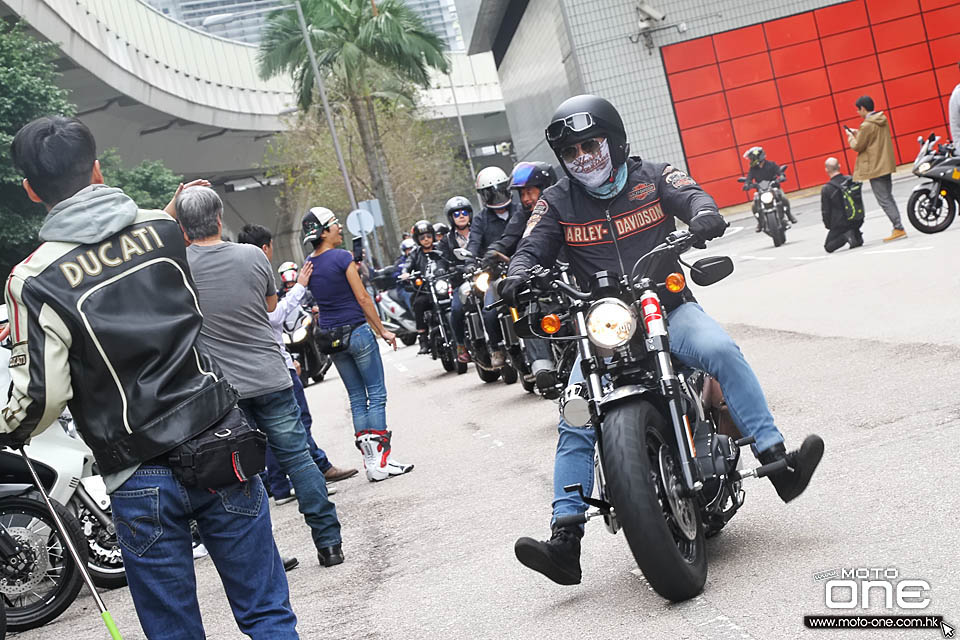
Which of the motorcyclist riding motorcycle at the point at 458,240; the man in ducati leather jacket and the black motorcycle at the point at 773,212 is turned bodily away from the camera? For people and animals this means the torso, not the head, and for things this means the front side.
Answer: the man in ducati leather jacket

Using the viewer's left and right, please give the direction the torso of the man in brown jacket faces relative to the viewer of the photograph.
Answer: facing away from the viewer and to the left of the viewer

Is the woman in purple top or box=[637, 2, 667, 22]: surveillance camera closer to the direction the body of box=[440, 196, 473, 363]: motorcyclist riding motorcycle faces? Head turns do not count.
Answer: the woman in purple top

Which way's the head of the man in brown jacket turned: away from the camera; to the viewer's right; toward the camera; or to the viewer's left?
to the viewer's left

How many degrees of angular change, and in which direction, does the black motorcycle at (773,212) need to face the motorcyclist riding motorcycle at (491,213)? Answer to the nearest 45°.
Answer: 0° — it already faces them

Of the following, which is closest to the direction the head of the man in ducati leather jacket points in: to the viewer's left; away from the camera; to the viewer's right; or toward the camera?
away from the camera

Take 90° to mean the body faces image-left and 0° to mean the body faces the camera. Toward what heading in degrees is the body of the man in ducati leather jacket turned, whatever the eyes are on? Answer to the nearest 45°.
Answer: approximately 180°

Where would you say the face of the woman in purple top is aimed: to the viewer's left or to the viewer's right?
to the viewer's right

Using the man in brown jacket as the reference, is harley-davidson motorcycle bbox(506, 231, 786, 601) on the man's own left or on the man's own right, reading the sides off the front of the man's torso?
on the man's own left

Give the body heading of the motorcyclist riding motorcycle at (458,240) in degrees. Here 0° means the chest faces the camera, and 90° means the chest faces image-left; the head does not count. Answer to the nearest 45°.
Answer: approximately 0°

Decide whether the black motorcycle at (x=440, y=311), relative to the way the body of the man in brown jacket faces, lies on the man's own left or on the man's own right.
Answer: on the man's own left
